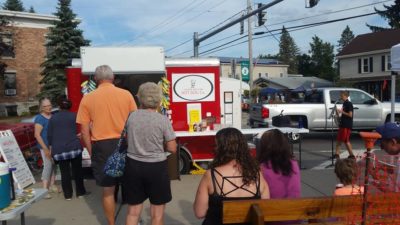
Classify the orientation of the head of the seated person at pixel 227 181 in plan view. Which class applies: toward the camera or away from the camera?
away from the camera

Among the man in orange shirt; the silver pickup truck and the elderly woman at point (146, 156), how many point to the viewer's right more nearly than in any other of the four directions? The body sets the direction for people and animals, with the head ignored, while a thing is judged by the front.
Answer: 1

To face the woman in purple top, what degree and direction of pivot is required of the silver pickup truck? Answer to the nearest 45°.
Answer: approximately 90° to its right

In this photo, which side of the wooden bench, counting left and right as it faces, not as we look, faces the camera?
back

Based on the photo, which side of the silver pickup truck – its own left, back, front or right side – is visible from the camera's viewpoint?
right

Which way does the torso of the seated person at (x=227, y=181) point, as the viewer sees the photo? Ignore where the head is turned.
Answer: away from the camera

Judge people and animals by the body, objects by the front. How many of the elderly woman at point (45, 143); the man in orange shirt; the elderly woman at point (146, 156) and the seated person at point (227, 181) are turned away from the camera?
3

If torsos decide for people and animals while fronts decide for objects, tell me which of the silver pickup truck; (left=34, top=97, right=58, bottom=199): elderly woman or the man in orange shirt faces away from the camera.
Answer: the man in orange shirt

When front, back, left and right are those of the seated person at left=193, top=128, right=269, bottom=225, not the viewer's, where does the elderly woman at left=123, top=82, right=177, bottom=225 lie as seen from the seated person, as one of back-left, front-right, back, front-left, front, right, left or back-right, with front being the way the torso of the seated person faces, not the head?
front-left

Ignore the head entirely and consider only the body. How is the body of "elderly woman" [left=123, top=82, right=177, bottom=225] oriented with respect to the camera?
away from the camera

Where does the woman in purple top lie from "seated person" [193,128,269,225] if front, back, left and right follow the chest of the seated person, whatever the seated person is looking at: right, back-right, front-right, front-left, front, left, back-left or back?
front-right

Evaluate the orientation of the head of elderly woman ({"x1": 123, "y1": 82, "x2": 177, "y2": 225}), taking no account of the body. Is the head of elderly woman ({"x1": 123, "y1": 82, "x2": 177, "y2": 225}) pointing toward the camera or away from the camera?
away from the camera

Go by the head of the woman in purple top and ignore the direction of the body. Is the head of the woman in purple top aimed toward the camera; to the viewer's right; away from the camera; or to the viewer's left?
away from the camera

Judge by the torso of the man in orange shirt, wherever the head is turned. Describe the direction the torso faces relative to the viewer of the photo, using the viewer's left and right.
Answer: facing away from the viewer
